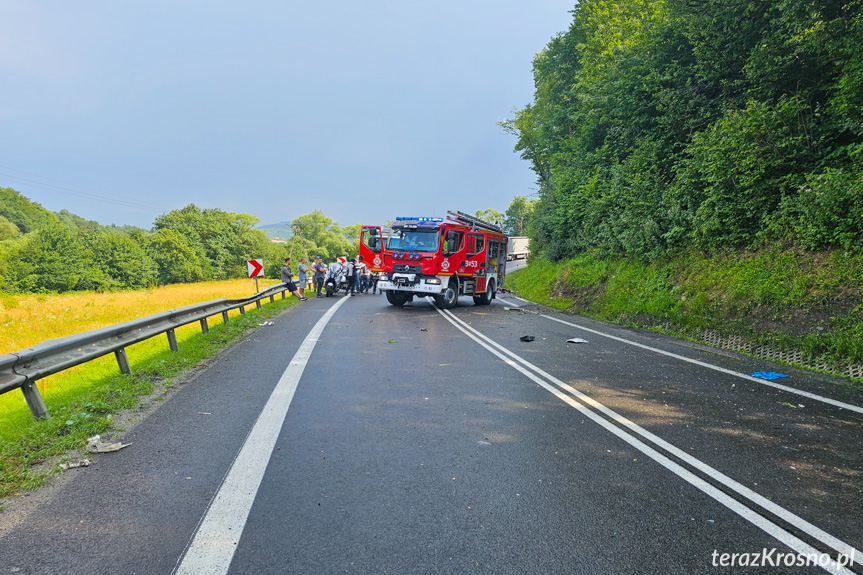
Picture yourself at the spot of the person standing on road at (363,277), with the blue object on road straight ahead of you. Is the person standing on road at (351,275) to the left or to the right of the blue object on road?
right

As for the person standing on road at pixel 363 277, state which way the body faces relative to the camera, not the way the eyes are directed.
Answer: to the viewer's left

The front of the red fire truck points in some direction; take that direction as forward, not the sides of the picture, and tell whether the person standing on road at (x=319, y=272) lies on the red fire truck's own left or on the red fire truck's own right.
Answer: on the red fire truck's own right

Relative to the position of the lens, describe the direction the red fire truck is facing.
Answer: facing the viewer and to the left of the viewer

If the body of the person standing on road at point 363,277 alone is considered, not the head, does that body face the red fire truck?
no

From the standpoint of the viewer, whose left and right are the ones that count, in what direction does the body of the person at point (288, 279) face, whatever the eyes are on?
facing to the right of the viewer

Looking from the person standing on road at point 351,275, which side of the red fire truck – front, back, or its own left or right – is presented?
right

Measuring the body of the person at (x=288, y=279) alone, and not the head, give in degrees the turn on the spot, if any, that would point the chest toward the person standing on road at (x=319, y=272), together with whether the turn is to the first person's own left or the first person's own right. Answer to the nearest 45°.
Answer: approximately 45° to the first person's own left

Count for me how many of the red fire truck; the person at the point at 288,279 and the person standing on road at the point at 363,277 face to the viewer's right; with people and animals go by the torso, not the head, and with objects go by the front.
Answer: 1

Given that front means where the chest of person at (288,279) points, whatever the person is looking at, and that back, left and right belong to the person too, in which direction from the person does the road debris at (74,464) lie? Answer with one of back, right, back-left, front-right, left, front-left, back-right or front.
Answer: right

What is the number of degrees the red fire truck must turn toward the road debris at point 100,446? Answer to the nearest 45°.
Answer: approximately 45° to its left
